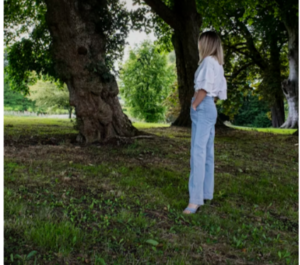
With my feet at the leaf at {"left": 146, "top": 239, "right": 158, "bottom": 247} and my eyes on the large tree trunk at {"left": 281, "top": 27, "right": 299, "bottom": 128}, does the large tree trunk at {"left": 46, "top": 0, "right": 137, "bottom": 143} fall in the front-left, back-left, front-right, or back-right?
front-left

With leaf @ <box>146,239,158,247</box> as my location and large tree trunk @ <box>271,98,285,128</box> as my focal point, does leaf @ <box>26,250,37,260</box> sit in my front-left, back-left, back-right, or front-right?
back-left

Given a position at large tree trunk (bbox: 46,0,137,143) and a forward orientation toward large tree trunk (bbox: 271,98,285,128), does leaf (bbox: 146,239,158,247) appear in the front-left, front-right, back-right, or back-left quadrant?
back-right

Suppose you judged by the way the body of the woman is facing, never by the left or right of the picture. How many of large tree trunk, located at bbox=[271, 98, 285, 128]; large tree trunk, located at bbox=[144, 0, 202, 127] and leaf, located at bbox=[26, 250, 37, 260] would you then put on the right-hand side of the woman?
2

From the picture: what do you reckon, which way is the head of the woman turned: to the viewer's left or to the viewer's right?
to the viewer's left

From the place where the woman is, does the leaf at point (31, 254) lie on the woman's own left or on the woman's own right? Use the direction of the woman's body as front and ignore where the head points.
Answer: on the woman's own left

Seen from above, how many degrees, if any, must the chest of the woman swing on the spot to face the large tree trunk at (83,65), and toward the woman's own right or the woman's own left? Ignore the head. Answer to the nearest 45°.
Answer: approximately 45° to the woman's own right

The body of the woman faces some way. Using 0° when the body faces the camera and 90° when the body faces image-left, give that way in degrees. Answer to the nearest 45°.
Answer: approximately 90°

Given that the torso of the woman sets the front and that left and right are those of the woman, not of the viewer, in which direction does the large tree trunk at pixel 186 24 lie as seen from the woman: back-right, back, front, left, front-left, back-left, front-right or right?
right
